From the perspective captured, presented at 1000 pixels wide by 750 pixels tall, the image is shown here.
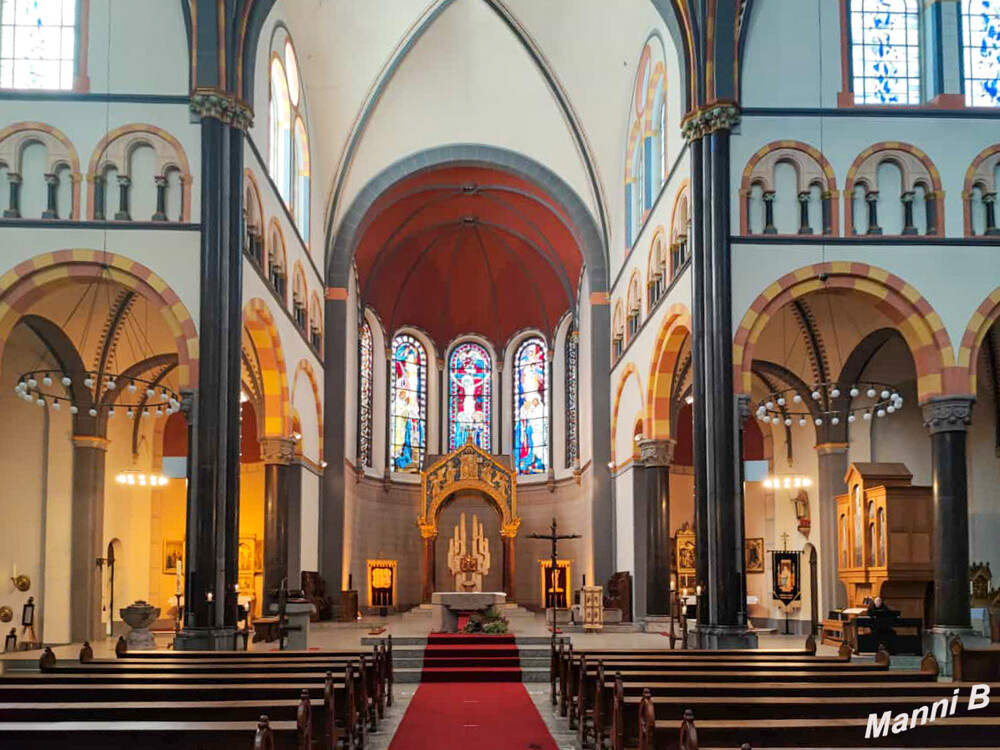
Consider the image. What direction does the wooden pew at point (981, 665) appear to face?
away from the camera

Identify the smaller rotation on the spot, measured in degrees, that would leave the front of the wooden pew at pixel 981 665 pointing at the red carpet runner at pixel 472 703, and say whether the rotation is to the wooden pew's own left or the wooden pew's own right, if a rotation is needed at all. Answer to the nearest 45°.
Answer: approximately 90° to the wooden pew's own left

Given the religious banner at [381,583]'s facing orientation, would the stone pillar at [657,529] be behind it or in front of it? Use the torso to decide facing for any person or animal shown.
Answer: in front

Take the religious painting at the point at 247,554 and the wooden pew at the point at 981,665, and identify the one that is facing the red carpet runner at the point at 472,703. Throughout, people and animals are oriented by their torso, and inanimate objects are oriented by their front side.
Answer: the religious painting

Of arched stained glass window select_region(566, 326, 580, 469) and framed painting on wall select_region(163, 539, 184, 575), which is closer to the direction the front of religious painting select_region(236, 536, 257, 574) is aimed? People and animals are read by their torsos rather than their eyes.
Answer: the framed painting on wall

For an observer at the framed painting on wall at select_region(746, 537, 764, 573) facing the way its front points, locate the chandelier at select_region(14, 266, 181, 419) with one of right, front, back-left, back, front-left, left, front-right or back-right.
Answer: front-right

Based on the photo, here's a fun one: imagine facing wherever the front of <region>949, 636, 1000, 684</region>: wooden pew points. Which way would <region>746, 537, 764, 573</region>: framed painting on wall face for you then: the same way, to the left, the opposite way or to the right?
the opposite way

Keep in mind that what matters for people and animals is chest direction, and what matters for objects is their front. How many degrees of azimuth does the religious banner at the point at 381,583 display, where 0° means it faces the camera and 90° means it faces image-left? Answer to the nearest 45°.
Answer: approximately 0°
